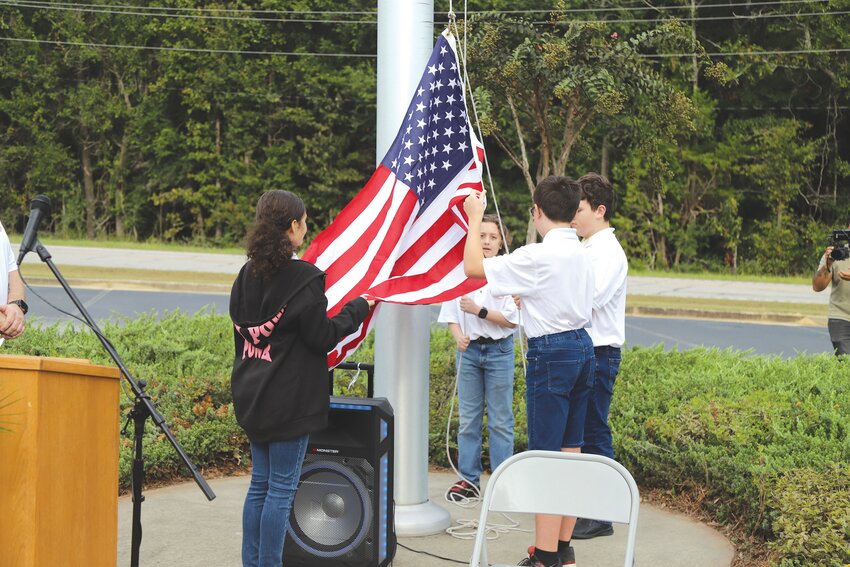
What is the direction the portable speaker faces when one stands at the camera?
facing the viewer and to the left of the viewer

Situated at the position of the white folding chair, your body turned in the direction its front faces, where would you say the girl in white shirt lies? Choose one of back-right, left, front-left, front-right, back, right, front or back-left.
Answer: front

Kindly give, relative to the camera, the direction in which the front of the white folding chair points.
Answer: facing away from the viewer

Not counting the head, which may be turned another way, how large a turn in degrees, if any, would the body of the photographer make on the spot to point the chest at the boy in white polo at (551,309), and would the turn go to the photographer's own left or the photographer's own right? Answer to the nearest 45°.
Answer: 0° — they already face them

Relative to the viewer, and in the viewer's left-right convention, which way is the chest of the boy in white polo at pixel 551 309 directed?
facing away from the viewer and to the left of the viewer

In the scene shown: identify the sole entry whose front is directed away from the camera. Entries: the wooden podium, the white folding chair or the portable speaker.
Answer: the white folding chair

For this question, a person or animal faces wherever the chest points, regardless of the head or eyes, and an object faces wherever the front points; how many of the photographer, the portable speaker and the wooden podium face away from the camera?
0

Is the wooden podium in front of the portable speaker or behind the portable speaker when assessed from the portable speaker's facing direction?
in front

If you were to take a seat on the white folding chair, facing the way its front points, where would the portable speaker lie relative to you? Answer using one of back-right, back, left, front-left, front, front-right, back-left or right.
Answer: front-left

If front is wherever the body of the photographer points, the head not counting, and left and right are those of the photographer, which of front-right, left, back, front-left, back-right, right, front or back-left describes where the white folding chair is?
front

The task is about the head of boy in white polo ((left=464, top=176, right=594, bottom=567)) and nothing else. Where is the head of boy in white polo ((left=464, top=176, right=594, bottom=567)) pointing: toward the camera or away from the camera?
away from the camera

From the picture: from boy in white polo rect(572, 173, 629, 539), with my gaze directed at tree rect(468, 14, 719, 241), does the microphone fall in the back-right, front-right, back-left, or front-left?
back-left

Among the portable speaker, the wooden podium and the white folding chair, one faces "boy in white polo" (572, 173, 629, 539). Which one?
the white folding chair
